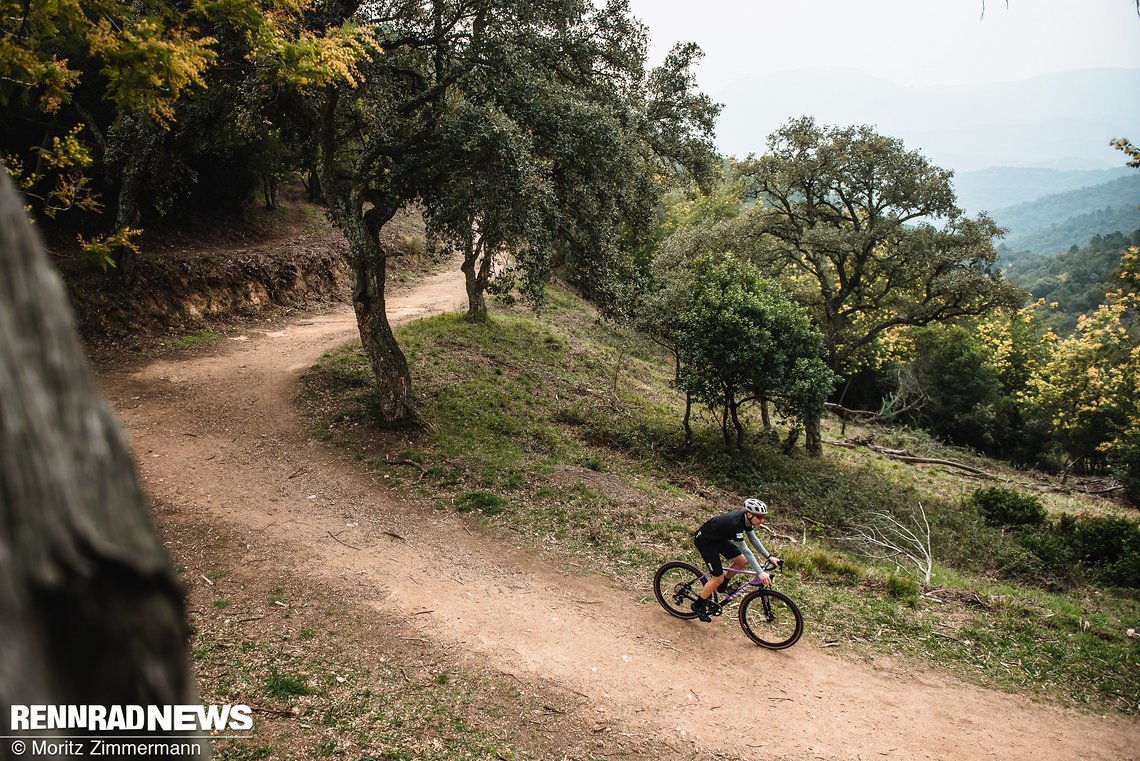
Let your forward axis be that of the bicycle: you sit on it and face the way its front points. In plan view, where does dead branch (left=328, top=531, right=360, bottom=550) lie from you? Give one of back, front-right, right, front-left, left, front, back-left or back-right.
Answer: back

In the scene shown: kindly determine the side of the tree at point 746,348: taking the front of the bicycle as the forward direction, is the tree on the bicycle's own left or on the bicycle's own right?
on the bicycle's own left

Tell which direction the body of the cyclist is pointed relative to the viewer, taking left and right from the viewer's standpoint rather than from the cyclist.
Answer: facing to the right of the viewer

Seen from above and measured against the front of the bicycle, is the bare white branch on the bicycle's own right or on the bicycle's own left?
on the bicycle's own left

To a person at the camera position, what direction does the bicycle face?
facing to the right of the viewer

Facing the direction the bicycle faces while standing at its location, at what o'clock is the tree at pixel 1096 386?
The tree is roughly at 10 o'clock from the bicycle.

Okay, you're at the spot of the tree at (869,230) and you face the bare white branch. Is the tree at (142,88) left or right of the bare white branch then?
right

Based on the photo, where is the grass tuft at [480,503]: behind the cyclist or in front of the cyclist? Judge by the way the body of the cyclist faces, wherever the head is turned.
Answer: behind

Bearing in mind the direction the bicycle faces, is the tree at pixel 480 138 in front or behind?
behind
